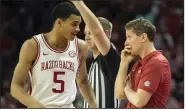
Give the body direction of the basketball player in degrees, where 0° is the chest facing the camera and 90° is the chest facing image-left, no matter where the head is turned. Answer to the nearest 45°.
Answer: approximately 315°

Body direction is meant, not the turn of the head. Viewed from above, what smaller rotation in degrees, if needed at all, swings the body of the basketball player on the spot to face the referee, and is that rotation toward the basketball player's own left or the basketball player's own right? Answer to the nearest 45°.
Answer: approximately 135° to the basketball player's own left
